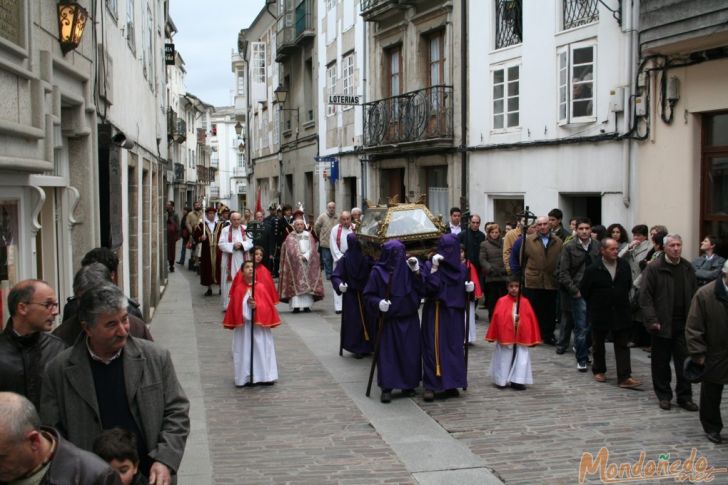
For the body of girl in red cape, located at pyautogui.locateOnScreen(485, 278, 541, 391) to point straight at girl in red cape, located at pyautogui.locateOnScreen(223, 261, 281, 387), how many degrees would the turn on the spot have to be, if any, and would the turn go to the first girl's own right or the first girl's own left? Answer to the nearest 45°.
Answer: approximately 90° to the first girl's own right

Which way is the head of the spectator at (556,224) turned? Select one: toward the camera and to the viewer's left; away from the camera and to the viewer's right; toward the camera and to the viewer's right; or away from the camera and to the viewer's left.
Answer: toward the camera and to the viewer's left

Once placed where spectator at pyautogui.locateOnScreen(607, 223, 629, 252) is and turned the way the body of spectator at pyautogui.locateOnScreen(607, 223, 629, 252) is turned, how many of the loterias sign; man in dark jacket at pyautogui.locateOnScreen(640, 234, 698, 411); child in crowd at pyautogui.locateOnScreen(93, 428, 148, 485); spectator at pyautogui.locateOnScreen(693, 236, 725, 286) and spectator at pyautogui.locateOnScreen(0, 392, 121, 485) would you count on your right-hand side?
1

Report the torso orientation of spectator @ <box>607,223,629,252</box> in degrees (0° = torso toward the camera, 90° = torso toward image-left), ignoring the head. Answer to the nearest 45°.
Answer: approximately 45°

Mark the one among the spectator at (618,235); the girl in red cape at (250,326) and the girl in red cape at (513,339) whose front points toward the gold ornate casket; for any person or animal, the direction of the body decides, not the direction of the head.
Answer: the spectator

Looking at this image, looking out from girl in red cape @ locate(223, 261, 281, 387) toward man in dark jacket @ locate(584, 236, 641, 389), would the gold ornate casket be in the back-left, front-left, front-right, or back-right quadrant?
front-left

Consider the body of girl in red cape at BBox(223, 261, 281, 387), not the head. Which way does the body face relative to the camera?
toward the camera

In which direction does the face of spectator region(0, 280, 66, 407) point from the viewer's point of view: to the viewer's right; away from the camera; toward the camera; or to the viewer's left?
to the viewer's right

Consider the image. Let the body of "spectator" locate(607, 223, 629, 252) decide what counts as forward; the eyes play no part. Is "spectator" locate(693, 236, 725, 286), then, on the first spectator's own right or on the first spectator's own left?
on the first spectator's own left

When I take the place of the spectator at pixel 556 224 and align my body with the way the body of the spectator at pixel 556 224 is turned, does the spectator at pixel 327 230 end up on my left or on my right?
on my right

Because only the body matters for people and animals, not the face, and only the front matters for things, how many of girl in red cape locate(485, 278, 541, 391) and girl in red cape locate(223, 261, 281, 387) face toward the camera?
2

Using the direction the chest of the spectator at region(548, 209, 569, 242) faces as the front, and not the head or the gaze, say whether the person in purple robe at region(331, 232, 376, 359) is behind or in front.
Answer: in front

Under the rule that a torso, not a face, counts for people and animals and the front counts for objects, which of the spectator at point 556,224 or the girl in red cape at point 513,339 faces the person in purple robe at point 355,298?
the spectator

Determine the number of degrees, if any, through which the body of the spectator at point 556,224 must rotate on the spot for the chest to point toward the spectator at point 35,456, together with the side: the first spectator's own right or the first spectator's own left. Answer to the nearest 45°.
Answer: approximately 45° to the first spectator's own left

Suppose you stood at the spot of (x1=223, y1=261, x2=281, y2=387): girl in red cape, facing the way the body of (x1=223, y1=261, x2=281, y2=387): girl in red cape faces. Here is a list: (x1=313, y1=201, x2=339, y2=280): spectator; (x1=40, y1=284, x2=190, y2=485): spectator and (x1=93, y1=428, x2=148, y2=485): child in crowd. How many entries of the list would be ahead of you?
2

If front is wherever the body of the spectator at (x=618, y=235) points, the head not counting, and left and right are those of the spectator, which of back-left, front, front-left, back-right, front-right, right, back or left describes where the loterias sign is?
right
